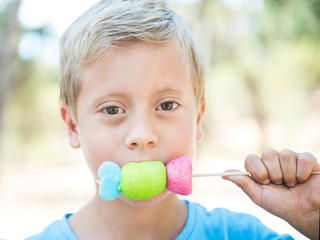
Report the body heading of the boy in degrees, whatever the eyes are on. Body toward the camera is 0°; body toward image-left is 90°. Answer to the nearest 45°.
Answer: approximately 0°

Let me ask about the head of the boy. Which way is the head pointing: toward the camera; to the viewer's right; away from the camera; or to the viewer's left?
toward the camera
